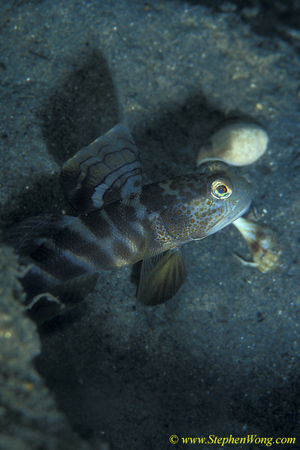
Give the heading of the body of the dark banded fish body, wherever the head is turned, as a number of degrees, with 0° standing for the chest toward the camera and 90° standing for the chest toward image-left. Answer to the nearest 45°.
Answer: approximately 270°

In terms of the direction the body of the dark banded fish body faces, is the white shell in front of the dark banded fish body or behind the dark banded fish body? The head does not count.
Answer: in front
